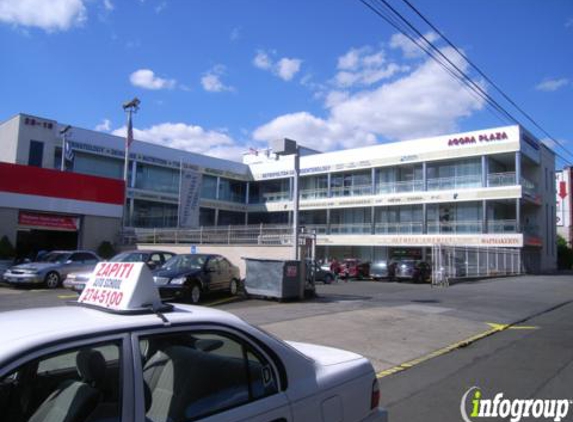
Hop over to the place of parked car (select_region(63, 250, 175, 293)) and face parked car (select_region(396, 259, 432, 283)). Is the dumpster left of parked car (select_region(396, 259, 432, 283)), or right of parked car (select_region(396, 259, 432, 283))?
right

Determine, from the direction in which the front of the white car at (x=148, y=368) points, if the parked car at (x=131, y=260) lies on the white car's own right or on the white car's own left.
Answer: on the white car's own right

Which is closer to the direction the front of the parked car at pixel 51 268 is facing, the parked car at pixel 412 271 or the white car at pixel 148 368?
the white car

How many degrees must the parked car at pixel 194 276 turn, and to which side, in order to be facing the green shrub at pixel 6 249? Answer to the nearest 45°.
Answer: approximately 90° to its right

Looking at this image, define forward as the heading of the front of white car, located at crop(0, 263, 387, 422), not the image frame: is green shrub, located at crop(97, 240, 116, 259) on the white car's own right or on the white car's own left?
on the white car's own right

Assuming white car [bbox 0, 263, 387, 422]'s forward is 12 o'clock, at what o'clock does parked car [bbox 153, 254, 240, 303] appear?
The parked car is roughly at 3 o'clock from the white car.

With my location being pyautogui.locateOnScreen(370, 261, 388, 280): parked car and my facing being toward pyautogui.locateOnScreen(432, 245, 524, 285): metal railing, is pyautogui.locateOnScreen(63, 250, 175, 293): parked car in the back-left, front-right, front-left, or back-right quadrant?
back-right

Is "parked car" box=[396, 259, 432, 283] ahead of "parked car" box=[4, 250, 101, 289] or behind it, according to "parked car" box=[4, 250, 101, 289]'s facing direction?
behind

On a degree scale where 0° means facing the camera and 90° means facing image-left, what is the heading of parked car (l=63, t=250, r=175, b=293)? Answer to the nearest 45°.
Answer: approximately 45°

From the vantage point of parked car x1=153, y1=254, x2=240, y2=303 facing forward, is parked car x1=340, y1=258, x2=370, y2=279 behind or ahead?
behind

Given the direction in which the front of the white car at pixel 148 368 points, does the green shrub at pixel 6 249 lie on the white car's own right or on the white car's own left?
on the white car's own right

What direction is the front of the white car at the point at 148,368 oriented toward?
to the viewer's left
